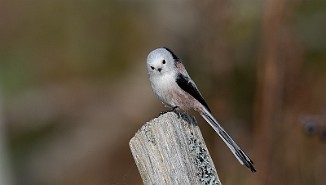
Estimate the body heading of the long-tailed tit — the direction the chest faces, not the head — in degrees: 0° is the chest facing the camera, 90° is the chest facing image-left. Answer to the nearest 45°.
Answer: approximately 45°
